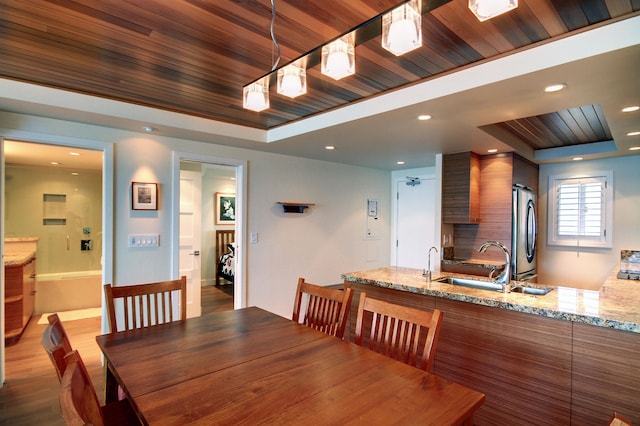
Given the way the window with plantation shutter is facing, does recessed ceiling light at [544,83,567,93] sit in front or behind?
in front

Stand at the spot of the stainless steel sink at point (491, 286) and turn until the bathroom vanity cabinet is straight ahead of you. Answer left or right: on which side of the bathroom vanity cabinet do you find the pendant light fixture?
left

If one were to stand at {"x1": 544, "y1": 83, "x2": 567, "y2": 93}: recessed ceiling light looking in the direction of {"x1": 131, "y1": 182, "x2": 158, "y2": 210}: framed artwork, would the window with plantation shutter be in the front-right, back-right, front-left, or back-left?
back-right

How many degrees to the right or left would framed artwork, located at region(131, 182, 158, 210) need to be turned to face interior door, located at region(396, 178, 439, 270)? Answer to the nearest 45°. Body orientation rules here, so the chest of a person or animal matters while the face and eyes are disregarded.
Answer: approximately 90° to its left

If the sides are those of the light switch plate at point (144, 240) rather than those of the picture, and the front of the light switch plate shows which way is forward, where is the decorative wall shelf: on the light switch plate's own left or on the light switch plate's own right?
on the light switch plate's own left

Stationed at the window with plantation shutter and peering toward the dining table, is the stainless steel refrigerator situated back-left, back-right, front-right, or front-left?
front-right

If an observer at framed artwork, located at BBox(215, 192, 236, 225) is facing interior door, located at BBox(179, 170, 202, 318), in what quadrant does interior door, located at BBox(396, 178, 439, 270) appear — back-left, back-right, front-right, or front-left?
front-left

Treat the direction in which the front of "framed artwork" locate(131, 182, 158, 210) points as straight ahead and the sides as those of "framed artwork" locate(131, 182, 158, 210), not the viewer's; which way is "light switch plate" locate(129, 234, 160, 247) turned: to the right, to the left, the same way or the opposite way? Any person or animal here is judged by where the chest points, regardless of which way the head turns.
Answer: the same way

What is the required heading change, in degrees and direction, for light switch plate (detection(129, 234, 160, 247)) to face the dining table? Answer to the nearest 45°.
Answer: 0° — it already faces it

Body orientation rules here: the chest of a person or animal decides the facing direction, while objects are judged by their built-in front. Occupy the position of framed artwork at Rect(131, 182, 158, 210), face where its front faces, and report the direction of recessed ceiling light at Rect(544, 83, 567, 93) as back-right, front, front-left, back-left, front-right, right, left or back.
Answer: front-left

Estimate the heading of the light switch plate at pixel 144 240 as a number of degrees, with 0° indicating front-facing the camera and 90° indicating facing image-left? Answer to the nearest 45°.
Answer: approximately 0°

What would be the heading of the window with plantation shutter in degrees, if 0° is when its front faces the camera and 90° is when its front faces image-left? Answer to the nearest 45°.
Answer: approximately 45°

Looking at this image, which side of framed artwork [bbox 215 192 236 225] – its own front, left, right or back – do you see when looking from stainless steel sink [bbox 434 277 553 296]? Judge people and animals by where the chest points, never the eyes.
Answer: front
